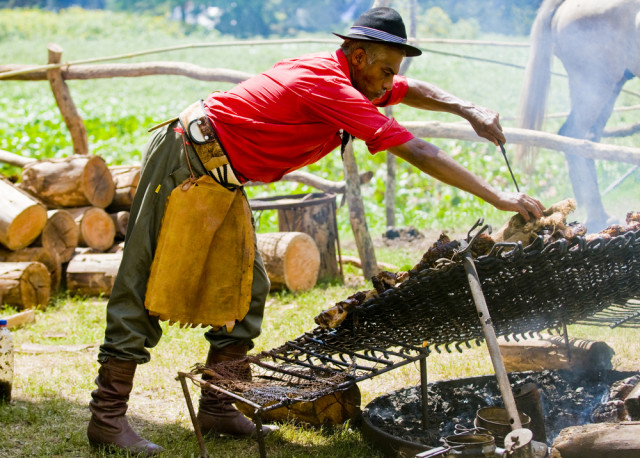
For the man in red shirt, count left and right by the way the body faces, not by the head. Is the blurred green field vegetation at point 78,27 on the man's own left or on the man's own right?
on the man's own left

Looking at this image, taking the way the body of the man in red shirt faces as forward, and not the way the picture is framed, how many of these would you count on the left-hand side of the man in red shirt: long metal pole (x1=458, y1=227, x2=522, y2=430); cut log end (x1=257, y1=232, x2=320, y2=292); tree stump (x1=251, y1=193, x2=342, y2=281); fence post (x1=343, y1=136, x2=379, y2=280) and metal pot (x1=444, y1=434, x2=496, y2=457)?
3

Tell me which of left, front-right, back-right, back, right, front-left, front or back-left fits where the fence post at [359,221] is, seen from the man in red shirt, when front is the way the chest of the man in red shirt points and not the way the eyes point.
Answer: left

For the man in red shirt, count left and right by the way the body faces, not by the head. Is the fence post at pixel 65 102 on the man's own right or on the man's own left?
on the man's own left

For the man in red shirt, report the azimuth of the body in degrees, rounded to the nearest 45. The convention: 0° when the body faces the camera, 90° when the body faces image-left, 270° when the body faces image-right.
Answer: approximately 270°

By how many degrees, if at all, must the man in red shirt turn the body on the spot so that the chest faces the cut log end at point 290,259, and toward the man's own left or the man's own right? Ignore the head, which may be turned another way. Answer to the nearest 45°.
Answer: approximately 90° to the man's own left

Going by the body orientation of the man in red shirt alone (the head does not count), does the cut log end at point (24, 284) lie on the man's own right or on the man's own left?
on the man's own left

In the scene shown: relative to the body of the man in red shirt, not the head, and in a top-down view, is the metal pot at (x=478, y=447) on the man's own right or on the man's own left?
on the man's own right

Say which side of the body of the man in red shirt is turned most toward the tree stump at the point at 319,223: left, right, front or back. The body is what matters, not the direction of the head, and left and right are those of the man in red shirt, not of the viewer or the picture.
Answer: left

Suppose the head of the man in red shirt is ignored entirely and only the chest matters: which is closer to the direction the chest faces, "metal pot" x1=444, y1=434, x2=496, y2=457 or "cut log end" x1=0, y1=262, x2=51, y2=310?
the metal pot

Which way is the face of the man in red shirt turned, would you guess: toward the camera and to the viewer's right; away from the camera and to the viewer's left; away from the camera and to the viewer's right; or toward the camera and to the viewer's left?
toward the camera and to the viewer's right
